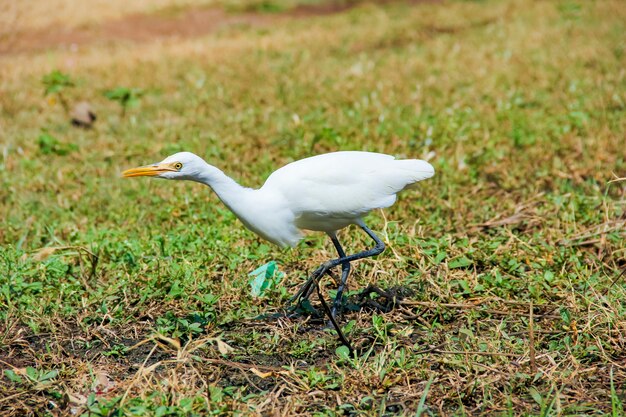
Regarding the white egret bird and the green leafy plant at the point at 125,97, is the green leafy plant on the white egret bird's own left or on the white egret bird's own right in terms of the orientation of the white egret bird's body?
on the white egret bird's own right

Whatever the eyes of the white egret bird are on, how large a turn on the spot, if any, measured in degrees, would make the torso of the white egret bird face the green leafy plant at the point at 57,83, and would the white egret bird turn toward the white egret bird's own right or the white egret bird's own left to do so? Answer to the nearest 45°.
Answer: approximately 45° to the white egret bird's own right

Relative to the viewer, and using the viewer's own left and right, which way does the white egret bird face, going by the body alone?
facing to the left of the viewer

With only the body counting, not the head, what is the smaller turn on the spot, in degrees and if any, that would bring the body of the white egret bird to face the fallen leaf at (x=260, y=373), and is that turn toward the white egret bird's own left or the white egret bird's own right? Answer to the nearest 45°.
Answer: approximately 45° to the white egret bird's own left

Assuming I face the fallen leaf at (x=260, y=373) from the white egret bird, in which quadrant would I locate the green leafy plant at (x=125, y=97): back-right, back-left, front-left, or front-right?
back-right
